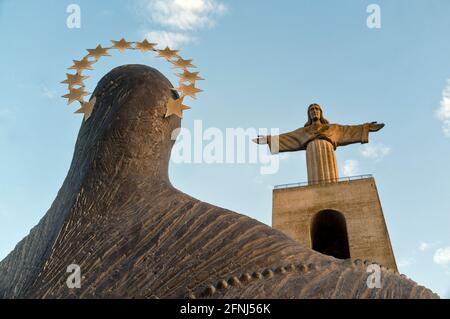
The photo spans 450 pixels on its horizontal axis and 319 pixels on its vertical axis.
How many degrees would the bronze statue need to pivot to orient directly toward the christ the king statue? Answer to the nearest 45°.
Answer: approximately 45° to its left

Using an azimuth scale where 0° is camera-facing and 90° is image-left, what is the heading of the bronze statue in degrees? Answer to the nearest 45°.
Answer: approximately 225°

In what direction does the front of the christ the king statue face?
toward the camera

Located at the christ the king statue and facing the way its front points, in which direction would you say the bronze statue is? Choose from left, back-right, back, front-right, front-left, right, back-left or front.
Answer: front

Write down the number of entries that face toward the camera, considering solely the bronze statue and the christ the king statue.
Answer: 1
